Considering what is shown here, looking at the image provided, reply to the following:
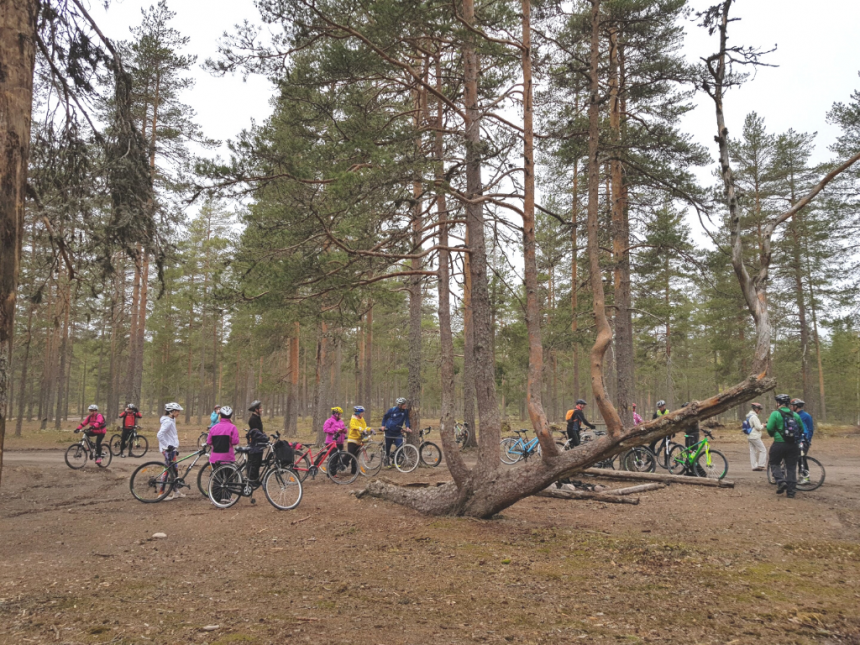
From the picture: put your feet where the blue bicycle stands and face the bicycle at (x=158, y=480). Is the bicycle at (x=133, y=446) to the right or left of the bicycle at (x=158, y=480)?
right

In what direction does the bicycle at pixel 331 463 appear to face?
to the viewer's right

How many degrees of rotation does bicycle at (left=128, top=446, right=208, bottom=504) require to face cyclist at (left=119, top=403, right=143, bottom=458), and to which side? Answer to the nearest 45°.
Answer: approximately 90° to its left

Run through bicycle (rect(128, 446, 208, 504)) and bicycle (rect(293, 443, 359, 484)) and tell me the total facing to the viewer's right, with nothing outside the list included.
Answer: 2

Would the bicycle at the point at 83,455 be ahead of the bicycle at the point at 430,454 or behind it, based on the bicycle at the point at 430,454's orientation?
behind
